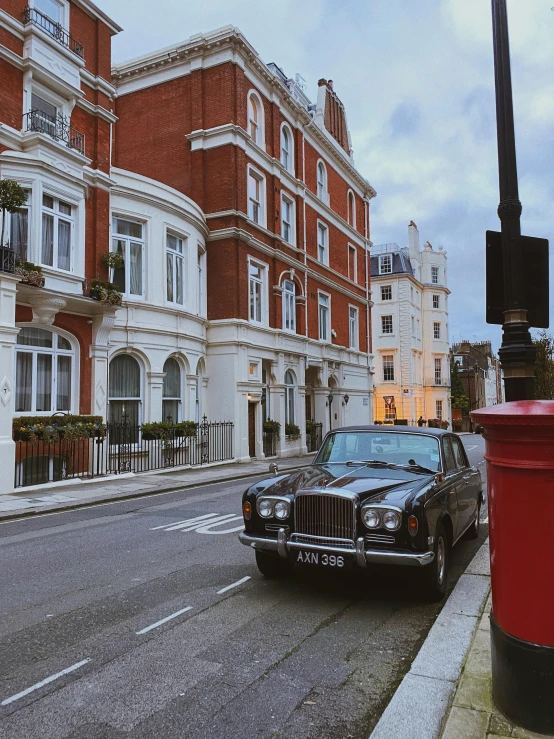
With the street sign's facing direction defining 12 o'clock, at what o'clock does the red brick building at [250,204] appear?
The red brick building is roughly at 11 o'clock from the street sign.

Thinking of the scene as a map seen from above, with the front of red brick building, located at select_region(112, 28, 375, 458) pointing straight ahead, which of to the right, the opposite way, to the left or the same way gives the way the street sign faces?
to the left

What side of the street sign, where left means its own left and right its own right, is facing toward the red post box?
back

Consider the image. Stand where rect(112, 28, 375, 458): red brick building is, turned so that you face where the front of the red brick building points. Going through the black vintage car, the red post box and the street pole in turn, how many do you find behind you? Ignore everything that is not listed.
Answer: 0

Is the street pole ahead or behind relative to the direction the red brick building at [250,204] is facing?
ahead

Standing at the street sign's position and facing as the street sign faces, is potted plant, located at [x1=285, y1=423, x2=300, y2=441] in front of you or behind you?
in front

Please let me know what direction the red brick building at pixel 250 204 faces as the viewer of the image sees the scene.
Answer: facing the viewer and to the right of the viewer

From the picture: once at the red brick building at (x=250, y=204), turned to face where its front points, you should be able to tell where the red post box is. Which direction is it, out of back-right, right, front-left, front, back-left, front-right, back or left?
front-right

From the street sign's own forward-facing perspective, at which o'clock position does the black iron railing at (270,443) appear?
The black iron railing is roughly at 11 o'clock from the street sign.

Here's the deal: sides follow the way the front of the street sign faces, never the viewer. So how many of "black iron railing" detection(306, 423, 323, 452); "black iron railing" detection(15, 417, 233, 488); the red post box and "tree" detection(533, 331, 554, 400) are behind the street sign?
1

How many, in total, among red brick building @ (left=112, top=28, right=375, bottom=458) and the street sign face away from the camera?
1

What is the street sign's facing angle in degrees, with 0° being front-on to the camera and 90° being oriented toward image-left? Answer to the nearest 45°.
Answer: approximately 180°

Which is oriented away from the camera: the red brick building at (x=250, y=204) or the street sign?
the street sign

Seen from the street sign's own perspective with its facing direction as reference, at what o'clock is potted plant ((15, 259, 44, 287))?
The potted plant is roughly at 10 o'clock from the street sign.

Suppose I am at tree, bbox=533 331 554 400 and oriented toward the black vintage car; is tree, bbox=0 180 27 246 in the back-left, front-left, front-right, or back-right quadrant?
front-right

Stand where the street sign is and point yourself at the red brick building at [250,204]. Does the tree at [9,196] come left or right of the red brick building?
left
